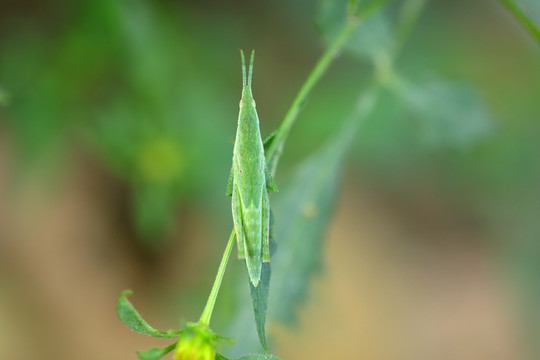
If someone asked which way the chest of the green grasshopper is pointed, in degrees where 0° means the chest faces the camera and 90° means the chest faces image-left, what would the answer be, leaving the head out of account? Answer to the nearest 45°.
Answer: approximately 180°

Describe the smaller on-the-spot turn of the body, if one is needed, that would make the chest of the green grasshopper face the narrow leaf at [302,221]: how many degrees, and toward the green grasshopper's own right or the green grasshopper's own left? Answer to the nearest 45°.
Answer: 0° — it already faces it
